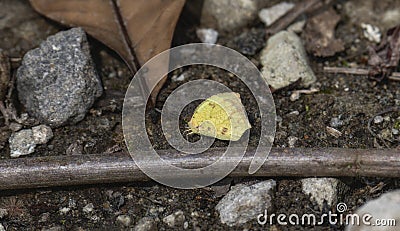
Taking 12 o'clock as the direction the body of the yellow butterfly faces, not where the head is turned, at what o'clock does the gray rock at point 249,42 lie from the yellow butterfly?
The gray rock is roughly at 3 o'clock from the yellow butterfly.

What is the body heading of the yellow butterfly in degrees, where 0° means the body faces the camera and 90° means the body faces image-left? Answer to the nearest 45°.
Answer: approximately 90°

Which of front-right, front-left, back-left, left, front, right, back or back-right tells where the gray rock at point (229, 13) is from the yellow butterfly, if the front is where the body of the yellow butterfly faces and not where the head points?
right

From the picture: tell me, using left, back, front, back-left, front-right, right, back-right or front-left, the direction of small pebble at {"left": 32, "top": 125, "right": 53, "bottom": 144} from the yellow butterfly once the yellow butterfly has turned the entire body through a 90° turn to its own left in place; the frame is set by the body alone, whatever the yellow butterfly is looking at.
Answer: right

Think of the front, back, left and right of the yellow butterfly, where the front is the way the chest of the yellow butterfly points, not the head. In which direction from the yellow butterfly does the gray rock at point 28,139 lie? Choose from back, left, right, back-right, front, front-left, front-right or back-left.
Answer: front

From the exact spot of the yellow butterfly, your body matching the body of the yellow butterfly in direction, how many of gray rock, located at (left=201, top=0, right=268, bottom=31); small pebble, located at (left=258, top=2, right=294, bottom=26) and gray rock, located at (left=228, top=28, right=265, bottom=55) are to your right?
3

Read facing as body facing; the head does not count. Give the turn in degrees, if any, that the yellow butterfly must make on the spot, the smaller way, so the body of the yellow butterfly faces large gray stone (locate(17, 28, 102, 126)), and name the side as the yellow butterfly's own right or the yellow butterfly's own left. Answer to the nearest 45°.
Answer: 0° — it already faces it

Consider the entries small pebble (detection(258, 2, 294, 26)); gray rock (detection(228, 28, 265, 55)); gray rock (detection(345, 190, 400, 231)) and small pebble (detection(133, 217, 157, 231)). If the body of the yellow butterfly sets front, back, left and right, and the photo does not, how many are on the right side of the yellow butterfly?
2

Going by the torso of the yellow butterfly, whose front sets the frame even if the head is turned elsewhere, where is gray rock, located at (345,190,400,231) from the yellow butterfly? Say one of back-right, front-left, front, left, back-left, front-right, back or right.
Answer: back-left

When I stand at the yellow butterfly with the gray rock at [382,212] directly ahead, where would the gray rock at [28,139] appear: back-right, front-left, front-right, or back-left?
back-right

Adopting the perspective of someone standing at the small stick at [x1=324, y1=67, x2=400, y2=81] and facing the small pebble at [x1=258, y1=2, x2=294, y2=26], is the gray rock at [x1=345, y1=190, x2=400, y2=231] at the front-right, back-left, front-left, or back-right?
back-left

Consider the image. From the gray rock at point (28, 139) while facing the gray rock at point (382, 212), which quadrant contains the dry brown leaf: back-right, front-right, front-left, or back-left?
front-left

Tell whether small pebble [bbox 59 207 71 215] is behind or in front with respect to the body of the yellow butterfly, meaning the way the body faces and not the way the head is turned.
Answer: in front

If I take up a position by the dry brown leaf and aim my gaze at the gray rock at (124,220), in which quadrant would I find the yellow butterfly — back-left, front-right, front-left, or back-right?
front-left

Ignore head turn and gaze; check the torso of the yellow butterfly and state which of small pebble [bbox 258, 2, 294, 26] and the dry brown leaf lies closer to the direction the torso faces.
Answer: the dry brown leaf

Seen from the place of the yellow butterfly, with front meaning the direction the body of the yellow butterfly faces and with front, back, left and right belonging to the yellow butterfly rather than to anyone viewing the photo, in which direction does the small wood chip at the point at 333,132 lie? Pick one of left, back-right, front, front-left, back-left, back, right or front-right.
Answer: back
